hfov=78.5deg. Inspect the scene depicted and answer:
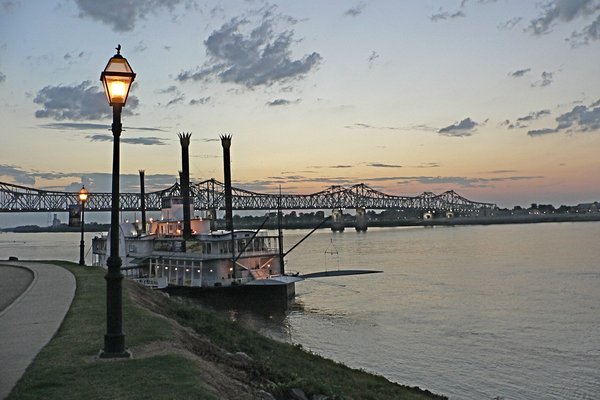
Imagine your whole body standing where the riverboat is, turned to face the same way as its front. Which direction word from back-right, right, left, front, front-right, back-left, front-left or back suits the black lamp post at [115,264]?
front-right

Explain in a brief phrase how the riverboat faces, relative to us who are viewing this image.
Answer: facing the viewer and to the right of the viewer
